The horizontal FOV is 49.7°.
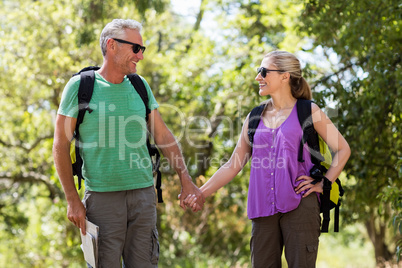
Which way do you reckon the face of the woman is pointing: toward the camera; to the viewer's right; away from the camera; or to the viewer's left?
to the viewer's left

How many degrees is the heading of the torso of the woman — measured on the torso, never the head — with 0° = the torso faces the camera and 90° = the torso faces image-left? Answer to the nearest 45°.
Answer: approximately 45°

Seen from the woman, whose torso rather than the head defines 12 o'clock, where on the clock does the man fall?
The man is roughly at 1 o'clock from the woman.
